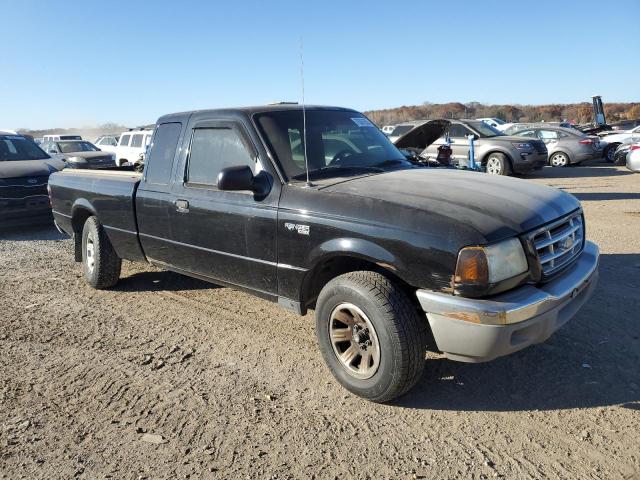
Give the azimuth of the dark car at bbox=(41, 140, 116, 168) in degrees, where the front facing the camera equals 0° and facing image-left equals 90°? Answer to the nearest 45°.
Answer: approximately 315°

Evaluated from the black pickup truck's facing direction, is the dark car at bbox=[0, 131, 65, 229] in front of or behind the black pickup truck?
behind

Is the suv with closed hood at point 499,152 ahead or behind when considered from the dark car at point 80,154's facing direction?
ahead

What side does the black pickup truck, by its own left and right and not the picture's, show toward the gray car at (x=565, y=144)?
left

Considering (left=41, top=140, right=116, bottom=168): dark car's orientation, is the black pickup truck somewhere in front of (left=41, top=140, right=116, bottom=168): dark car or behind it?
in front

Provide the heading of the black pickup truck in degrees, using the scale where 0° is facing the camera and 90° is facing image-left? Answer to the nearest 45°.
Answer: approximately 315°

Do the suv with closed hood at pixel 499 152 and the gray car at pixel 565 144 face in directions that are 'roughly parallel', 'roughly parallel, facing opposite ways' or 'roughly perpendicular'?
roughly parallel, facing opposite ways

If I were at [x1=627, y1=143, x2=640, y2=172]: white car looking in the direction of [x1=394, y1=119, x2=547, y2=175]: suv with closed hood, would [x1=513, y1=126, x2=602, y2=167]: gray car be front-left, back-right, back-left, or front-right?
front-right
